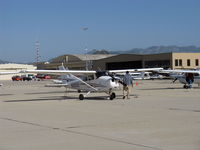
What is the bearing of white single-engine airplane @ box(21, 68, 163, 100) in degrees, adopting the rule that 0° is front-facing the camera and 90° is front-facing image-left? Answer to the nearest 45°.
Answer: approximately 315°
